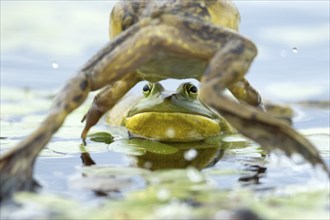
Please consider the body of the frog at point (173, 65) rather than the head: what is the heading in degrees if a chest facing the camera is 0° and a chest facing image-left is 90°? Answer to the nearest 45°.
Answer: approximately 180°

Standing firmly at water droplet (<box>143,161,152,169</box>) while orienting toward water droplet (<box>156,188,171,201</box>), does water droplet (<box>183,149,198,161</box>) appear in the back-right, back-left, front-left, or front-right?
back-left
